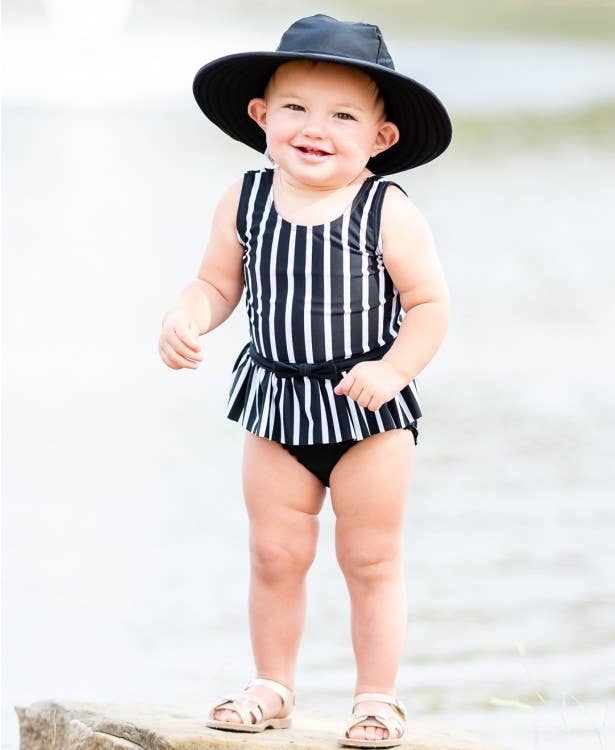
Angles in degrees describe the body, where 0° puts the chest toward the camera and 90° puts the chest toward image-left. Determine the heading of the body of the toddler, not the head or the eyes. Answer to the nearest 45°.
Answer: approximately 0°
